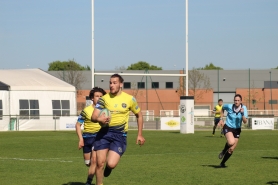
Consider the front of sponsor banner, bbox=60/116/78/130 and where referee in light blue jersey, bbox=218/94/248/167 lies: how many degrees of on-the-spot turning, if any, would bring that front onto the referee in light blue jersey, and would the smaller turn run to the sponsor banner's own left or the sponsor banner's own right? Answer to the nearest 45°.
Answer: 0° — it already faces them

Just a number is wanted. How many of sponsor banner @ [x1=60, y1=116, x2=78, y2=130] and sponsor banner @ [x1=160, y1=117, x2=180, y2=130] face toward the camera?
2

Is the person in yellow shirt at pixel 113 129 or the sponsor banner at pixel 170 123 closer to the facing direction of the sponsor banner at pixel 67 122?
the person in yellow shirt

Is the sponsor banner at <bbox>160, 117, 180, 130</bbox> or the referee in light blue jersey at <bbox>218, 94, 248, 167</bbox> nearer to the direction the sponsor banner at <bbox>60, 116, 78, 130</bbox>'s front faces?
the referee in light blue jersey

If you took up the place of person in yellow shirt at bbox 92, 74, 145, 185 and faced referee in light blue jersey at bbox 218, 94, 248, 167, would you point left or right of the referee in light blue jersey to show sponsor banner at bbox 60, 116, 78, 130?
left

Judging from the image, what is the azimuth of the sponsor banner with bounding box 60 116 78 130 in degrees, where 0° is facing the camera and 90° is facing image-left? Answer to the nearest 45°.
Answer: approximately 0°

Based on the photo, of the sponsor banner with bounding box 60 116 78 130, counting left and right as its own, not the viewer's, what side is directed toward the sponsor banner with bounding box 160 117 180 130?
left

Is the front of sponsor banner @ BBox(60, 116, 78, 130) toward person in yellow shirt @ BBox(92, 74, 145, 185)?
yes

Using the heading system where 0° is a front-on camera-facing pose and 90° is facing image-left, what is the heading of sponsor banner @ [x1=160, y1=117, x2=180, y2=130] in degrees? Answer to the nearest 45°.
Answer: approximately 0°
